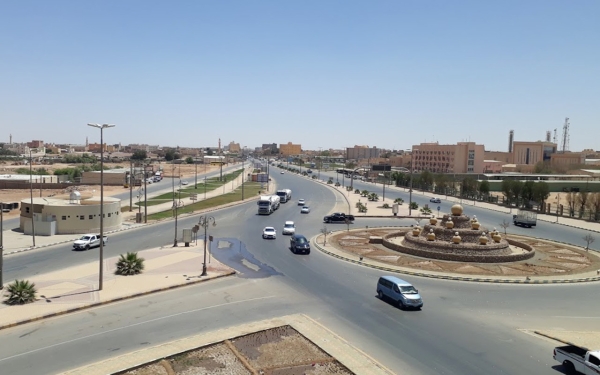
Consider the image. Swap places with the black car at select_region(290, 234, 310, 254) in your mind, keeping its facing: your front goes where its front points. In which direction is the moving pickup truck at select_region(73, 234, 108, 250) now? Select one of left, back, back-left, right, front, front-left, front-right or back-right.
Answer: back-right

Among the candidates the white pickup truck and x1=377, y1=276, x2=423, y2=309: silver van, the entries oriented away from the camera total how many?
0

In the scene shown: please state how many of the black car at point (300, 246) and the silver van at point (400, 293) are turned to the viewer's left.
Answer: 0

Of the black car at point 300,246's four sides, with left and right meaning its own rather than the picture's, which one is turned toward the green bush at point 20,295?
right

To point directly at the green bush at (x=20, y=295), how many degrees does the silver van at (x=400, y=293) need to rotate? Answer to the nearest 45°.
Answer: approximately 135° to its right

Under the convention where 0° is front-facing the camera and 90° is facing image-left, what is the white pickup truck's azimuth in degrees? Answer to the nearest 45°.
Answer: approximately 315°

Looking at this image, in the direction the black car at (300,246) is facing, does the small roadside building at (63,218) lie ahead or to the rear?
to the rear

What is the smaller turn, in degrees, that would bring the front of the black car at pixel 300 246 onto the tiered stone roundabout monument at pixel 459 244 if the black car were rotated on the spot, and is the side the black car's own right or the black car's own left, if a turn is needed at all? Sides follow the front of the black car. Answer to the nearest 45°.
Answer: approximately 45° to the black car's own left

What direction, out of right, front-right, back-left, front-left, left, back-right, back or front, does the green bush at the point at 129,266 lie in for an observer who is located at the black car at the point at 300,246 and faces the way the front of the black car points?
right

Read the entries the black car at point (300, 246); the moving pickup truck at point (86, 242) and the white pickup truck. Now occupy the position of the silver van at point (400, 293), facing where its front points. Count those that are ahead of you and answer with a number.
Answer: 1

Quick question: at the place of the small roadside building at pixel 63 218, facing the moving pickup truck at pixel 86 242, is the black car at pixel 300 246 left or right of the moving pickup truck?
left
